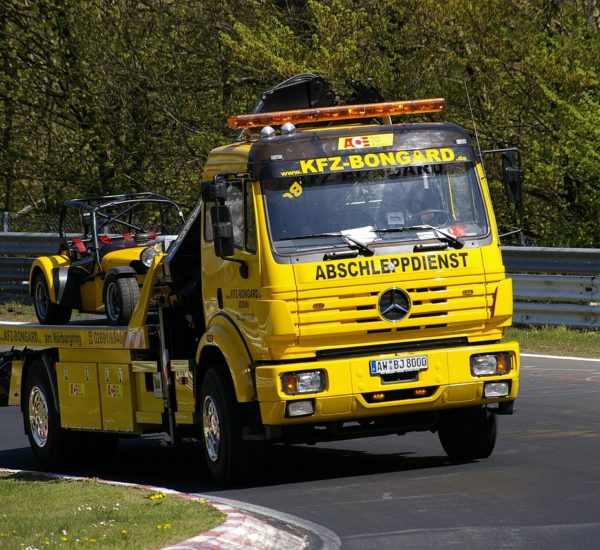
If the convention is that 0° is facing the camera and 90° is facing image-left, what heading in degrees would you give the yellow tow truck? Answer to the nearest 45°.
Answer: approximately 315°

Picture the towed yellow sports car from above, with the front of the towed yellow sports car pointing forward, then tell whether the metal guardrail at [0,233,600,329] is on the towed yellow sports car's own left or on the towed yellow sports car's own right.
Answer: on the towed yellow sports car's own left

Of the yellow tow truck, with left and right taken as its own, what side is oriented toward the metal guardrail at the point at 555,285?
left

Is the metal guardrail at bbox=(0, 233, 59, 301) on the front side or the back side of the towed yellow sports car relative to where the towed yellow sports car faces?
on the back side

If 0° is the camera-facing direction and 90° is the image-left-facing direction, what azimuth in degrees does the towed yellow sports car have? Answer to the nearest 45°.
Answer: approximately 315°
